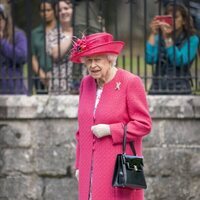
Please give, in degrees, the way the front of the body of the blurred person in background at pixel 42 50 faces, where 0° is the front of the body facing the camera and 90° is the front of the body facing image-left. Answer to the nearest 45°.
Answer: approximately 315°

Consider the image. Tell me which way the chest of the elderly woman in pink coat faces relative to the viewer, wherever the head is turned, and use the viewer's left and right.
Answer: facing the viewer and to the left of the viewer

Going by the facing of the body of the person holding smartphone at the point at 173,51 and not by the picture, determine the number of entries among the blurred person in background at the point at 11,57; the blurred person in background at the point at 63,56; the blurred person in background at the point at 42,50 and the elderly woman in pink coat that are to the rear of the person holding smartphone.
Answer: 0

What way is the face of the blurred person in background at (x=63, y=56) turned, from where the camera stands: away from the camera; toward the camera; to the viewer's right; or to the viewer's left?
toward the camera

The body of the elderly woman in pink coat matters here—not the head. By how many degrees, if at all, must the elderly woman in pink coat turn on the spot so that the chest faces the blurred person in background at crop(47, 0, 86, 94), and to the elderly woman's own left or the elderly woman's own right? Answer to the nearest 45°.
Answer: approximately 135° to the elderly woman's own right

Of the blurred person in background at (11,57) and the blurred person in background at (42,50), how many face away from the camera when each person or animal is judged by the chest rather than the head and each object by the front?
0

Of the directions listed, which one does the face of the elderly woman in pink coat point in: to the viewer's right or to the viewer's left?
to the viewer's left

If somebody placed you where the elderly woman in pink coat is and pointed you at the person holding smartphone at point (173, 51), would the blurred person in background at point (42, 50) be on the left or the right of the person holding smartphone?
left

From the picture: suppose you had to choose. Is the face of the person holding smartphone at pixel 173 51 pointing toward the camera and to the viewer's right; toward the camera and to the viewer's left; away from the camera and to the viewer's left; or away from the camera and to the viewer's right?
toward the camera and to the viewer's left

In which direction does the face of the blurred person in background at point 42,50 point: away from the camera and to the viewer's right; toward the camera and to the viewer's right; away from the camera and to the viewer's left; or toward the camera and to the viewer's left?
toward the camera and to the viewer's right

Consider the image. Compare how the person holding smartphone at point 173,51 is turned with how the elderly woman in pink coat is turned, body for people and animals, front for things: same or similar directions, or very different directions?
same or similar directions

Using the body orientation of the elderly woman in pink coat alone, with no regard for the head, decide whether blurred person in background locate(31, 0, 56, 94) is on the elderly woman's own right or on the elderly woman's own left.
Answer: on the elderly woman's own right
